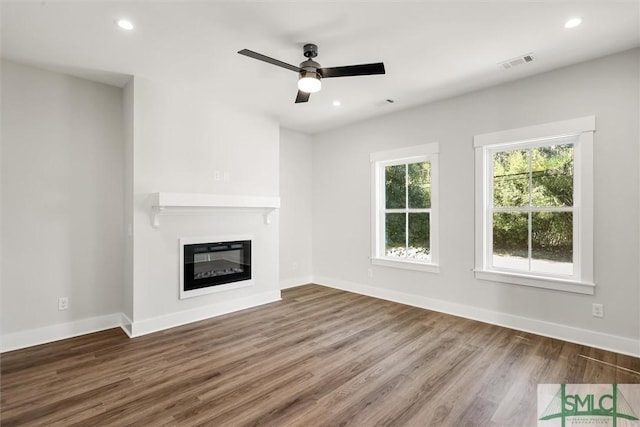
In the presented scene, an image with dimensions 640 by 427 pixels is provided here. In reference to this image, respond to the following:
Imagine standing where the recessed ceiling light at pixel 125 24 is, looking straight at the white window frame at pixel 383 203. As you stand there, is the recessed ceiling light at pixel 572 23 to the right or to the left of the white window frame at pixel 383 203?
right

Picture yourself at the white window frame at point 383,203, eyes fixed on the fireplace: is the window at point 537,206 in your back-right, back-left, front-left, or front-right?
back-left

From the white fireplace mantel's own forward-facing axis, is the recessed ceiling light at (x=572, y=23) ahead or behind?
ahead

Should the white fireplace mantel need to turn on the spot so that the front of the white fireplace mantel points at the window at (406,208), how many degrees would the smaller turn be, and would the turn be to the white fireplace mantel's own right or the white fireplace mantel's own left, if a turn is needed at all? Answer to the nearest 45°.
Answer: approximately 45° to the white fireplace mantel's own left

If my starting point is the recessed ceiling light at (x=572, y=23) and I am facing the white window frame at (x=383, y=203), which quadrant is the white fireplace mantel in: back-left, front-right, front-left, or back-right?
front-left

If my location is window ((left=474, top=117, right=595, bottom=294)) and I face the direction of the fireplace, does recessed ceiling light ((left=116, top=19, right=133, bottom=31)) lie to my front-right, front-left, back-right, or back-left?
front-left

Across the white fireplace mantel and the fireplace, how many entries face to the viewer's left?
0

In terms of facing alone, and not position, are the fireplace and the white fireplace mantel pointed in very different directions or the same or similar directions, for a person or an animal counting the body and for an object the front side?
same or similar directions

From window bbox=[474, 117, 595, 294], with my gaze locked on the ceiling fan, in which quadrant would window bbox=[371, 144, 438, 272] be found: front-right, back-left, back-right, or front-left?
front-right

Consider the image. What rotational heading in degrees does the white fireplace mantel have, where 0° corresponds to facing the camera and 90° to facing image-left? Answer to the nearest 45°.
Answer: approximately 315°

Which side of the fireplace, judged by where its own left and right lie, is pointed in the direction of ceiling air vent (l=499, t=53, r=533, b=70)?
front

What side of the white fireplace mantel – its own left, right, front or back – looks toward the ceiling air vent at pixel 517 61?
front

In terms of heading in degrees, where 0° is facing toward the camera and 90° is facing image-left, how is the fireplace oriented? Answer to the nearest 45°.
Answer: approximately 315°

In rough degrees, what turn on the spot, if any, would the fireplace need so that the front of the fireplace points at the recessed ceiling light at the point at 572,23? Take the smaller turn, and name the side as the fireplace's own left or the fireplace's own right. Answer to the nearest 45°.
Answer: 0° — it already faces it
